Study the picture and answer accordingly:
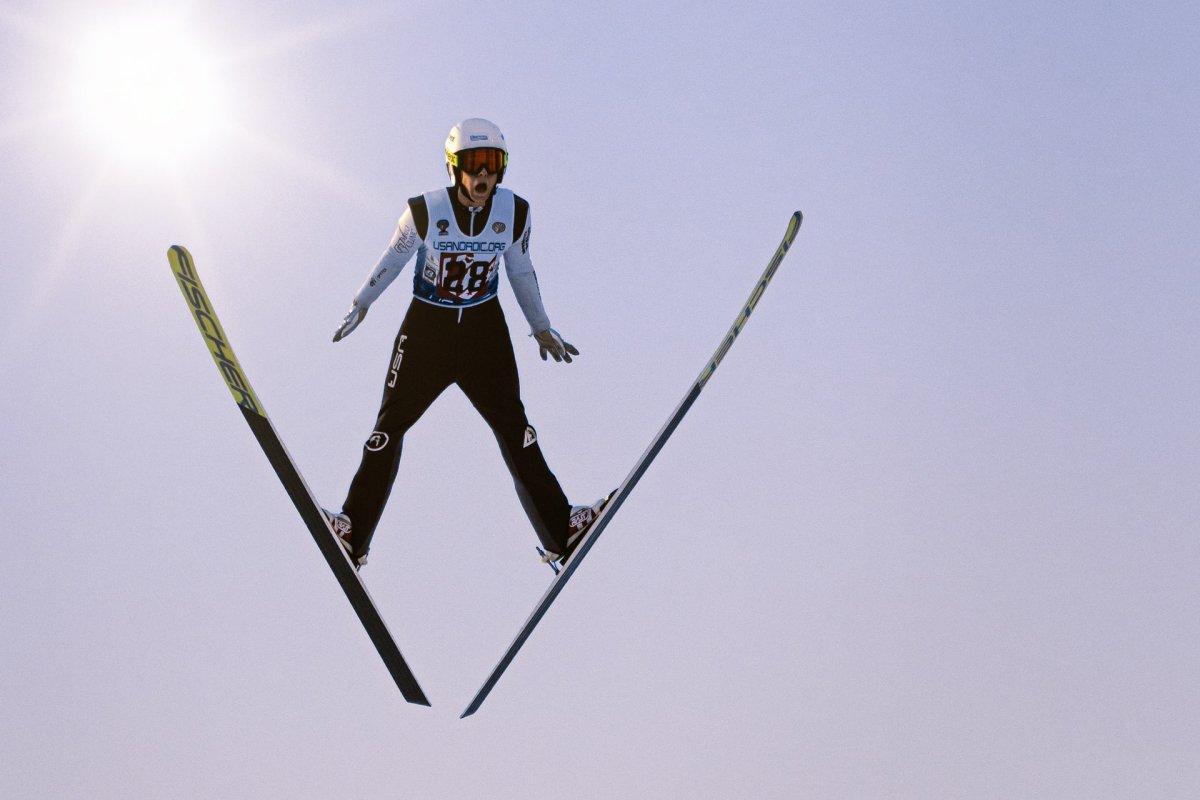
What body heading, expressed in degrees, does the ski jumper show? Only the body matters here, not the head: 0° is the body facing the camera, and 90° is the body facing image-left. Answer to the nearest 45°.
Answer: approximately 0°
